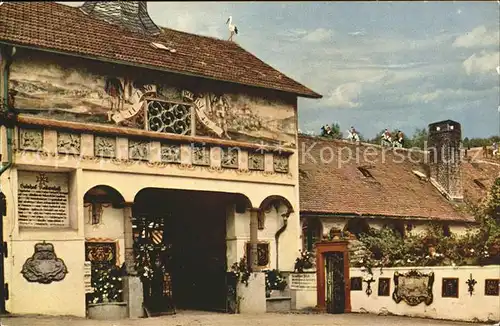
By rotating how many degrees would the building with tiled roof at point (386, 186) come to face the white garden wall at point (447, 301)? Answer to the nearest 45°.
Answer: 0° — it already faces it

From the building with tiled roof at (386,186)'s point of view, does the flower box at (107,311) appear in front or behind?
in front

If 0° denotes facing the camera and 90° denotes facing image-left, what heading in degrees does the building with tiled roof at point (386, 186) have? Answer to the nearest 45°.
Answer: approximately 0°

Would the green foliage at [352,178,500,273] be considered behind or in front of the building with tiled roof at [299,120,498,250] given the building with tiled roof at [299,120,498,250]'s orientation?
in front

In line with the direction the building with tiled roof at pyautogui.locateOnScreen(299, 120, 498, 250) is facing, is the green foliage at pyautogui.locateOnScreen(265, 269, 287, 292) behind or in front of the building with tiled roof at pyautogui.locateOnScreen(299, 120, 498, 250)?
in front
